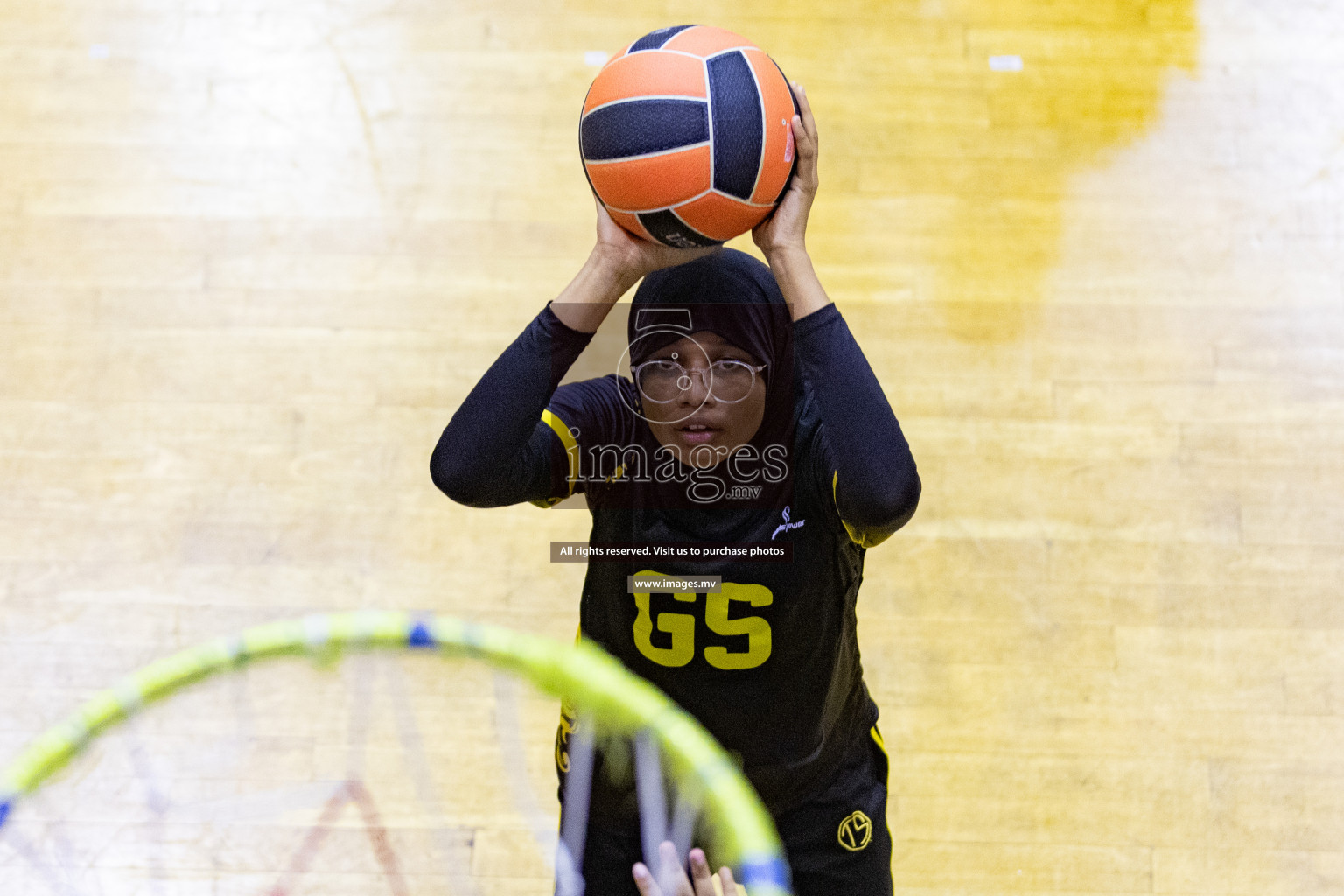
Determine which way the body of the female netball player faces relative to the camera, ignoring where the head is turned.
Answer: toward the camera

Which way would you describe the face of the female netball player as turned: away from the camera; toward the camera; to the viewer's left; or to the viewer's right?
toward the camera
